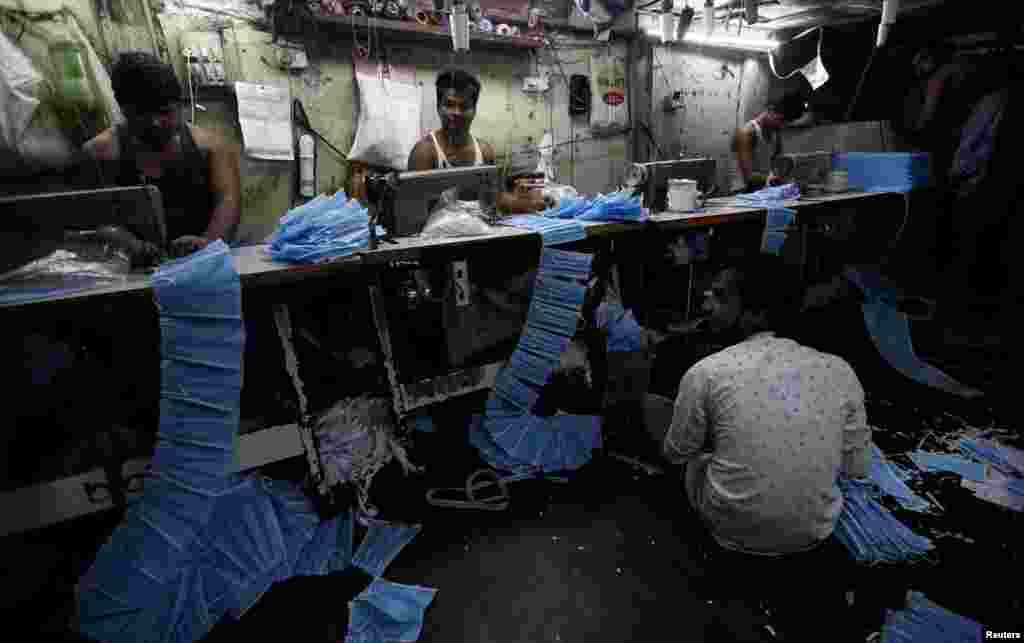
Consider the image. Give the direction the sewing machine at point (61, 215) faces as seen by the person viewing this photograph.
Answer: facing away from the viewer

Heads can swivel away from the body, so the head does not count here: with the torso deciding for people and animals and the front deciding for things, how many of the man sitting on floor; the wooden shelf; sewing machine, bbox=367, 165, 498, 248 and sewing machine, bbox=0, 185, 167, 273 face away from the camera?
3

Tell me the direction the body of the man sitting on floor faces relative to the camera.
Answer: away from the camera

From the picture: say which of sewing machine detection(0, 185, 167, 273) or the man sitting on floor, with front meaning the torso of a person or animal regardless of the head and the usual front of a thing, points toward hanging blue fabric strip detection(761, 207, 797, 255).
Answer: the man sitting on floor

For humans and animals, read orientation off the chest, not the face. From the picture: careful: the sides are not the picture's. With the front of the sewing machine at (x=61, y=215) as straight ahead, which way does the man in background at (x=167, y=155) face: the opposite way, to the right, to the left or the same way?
the opposite way

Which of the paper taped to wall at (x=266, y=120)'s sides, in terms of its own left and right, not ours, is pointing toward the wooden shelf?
left

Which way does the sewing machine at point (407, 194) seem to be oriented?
away from the camera

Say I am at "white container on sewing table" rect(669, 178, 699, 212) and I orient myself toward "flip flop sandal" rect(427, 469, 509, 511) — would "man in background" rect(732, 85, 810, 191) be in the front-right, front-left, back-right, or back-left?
back-right

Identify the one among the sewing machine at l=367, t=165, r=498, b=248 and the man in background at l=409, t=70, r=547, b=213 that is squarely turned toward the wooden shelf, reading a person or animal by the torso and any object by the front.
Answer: the sewing machine
